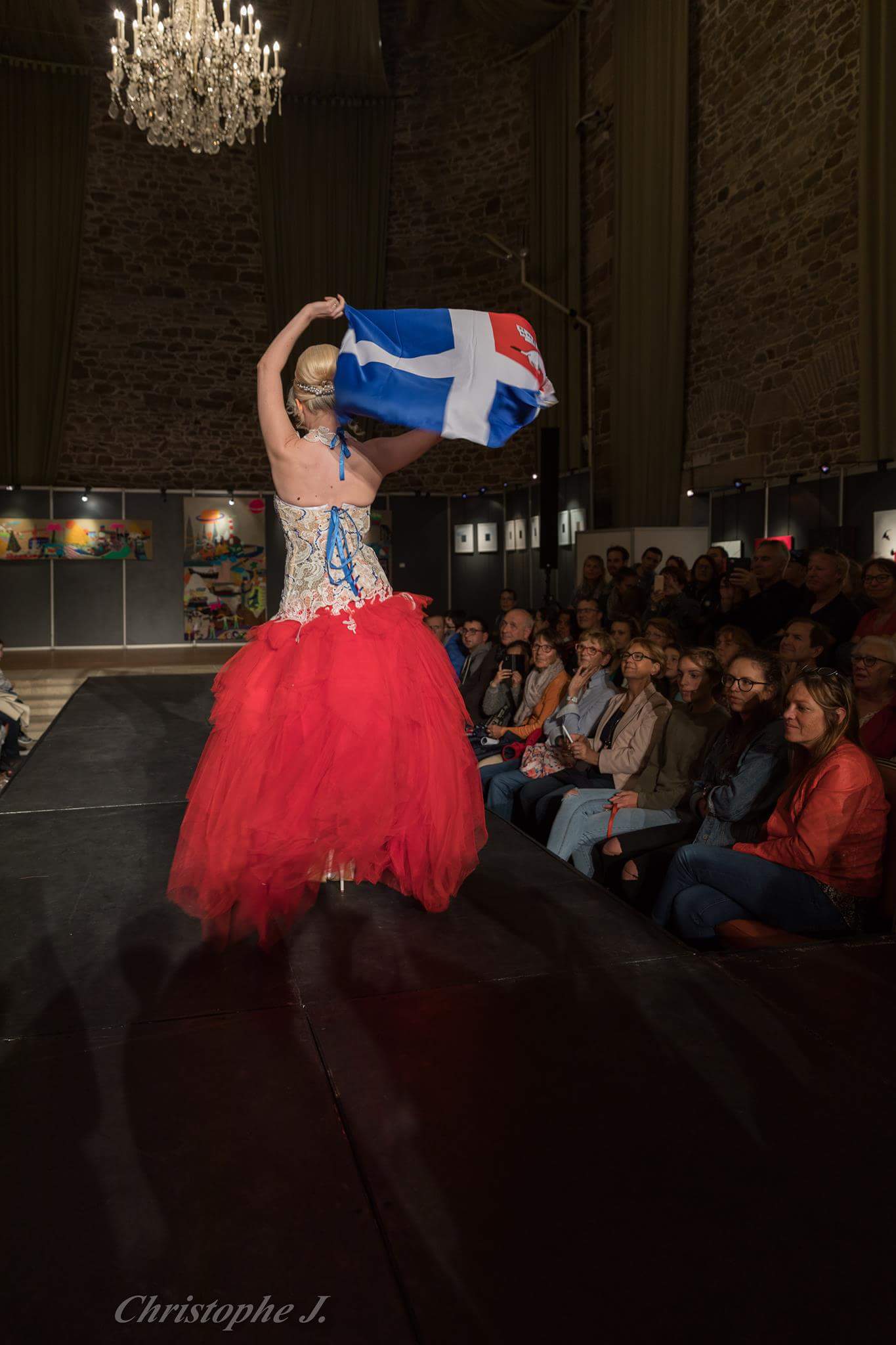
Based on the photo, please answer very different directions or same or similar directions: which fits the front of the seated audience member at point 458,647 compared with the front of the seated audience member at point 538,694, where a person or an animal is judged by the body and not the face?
same or similar directions

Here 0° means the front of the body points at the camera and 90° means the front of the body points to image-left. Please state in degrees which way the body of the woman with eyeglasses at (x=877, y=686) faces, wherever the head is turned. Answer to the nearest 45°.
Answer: approximately 45°

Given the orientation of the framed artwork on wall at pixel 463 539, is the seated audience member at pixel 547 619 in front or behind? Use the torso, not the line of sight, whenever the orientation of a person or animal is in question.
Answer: in front

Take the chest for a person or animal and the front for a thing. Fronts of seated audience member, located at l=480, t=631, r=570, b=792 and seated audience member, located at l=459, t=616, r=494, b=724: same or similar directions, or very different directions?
same or similar directions

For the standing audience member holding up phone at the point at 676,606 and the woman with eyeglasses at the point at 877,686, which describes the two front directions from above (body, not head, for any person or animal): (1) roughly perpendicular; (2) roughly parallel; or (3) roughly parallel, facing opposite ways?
roughly parallel

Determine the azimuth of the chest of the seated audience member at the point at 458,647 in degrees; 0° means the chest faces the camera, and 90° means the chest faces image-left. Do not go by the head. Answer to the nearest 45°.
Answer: approximately 45°

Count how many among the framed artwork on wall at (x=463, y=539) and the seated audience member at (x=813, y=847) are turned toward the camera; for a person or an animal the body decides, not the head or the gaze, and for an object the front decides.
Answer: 1

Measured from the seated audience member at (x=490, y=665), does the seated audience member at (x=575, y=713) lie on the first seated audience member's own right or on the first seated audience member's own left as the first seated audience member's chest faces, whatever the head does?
on the first seated audience member's own left

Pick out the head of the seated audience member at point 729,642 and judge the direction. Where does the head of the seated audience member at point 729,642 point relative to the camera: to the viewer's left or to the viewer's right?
to the viewer's left

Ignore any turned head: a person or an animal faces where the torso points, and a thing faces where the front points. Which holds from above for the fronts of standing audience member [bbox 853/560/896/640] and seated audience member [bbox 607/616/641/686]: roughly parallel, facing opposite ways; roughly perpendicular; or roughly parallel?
roughly parallel

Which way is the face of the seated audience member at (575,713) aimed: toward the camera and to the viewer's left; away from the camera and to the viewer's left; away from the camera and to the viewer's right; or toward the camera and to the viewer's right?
toward the camera and to the viewer's left

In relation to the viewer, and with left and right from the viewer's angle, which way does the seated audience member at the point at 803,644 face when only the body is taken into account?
facing the viewer and to the left of the viewer

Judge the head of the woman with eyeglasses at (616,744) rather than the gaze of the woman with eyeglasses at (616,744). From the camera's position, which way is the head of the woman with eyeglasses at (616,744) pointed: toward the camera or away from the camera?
toward the camera

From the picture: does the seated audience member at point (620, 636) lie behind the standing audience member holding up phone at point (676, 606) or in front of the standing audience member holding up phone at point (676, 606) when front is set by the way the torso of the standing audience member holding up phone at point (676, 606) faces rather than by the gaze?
in front

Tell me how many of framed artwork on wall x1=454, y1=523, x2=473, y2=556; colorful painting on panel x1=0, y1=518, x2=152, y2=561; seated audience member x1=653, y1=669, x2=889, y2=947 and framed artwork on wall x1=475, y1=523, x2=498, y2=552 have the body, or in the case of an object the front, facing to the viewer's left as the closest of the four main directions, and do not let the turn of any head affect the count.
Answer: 1

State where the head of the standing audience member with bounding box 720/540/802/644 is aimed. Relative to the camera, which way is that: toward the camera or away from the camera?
toward the camera
